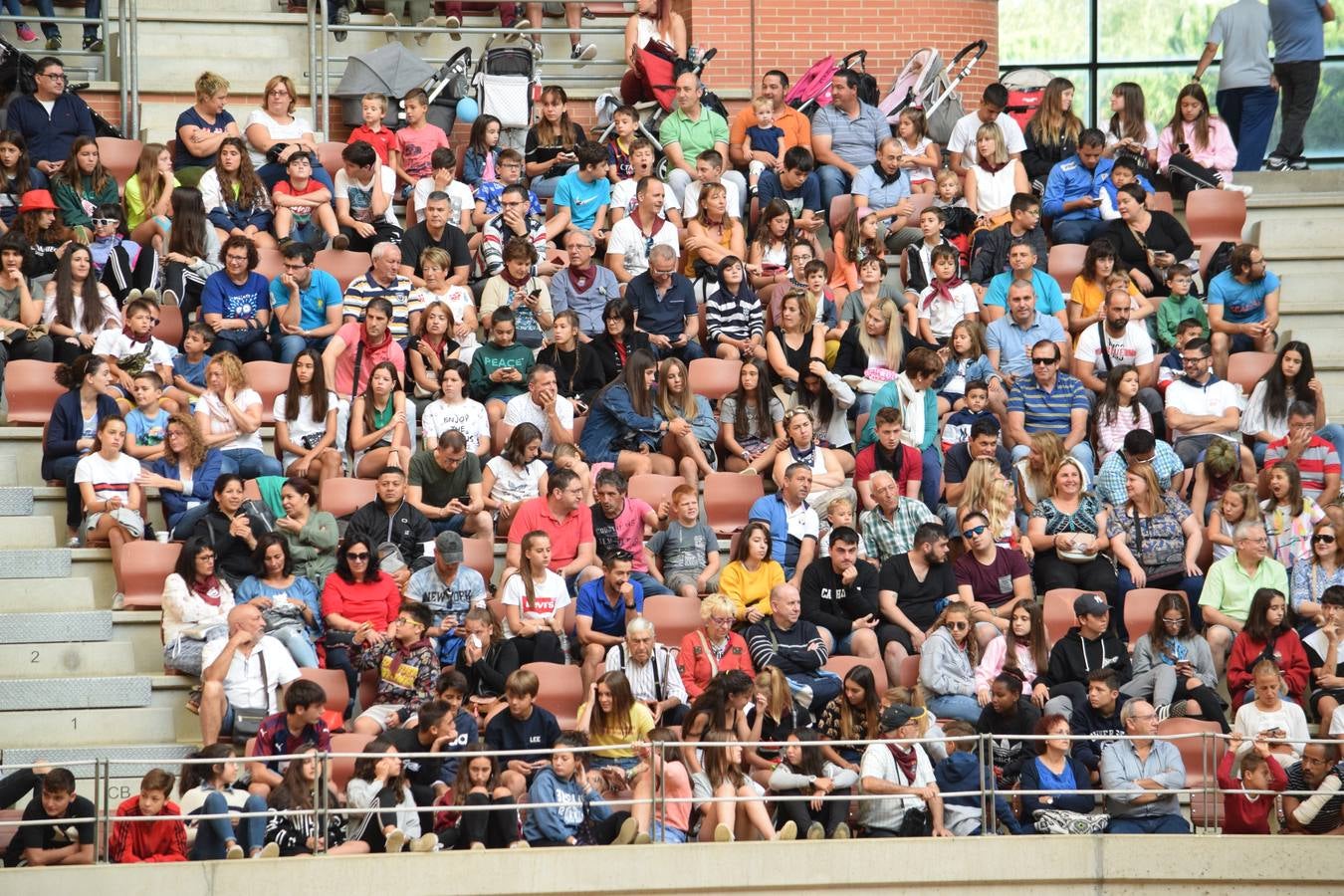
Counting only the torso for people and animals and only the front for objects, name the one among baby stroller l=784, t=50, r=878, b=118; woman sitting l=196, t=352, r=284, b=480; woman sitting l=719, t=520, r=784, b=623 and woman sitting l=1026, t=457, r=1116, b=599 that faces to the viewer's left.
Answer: the baby stroller

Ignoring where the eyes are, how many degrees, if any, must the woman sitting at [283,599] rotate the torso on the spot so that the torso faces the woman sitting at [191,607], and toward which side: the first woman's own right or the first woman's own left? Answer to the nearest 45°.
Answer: approximately 90° to the first woman's own right

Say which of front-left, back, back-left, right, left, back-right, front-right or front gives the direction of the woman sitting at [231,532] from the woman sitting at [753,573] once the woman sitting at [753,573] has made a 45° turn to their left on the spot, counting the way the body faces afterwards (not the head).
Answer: back

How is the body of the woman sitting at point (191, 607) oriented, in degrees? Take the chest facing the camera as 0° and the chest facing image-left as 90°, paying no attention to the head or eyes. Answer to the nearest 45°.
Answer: approximately 315°

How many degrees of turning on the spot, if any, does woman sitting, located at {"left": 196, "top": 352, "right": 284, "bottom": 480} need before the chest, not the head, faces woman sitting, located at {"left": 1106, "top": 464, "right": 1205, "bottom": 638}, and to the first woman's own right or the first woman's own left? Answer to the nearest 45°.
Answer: approximately 90° to the first woman's own left

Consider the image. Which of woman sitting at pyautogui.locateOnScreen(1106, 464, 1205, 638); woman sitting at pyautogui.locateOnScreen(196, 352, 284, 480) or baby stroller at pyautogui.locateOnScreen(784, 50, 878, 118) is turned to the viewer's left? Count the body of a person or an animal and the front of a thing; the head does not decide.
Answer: the baby stroller

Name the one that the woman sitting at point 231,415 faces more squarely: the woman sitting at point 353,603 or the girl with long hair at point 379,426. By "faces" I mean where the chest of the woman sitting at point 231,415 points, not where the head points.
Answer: the woman sitting

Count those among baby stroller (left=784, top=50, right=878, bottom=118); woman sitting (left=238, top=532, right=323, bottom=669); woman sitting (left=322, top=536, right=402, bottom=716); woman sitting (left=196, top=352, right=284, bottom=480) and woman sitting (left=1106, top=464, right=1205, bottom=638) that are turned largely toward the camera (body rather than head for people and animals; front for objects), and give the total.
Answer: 4

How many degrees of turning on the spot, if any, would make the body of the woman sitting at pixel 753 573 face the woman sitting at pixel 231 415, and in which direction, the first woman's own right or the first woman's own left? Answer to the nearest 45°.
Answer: approximately 135° to the first woman's own right

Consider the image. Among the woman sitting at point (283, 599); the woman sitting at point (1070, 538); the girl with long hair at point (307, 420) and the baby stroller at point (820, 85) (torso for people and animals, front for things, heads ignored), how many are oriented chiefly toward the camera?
3
